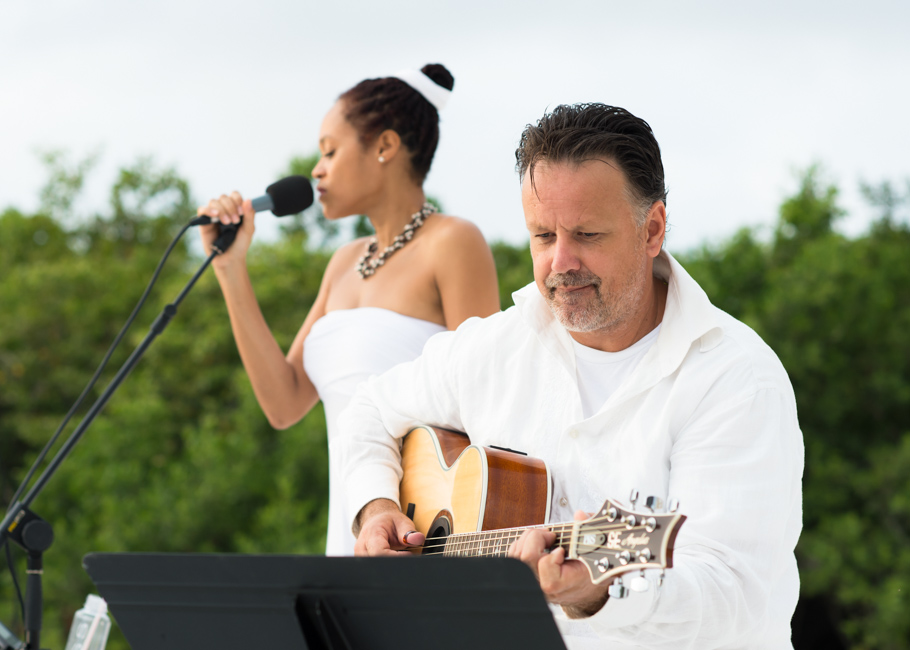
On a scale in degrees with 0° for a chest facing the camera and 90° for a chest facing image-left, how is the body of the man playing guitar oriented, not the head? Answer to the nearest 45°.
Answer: approximately 45°

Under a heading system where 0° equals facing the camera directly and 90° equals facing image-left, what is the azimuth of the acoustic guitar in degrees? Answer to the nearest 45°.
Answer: approximately 45°

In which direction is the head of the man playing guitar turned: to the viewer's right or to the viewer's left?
to the viewer's left

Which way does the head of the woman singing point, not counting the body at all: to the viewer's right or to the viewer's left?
to the viewer's left

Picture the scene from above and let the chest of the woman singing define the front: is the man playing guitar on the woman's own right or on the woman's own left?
on the woman's own left

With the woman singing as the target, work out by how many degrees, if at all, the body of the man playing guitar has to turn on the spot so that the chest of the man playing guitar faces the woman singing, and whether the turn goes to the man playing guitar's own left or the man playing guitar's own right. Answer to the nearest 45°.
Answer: approximately 90° to the man playing guitar's own right
